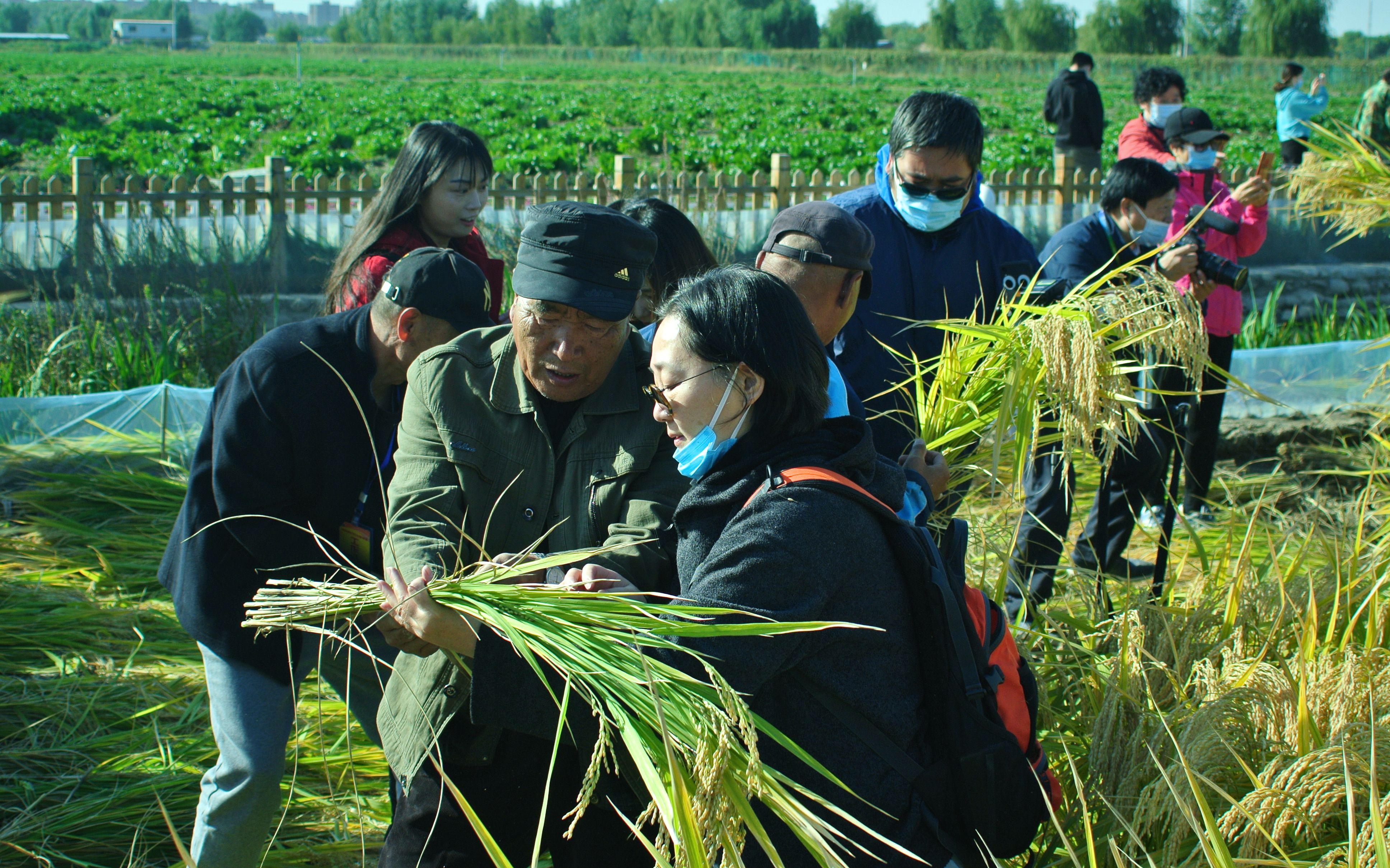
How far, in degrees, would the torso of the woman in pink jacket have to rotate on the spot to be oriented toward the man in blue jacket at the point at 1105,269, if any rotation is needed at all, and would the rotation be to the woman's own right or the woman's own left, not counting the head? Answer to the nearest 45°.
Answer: approximately 45° to the woman's own right

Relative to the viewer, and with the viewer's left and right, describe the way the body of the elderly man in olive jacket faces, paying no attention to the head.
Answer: facing the viewer

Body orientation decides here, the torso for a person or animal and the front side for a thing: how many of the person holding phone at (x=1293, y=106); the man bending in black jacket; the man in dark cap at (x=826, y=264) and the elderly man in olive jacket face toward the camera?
1

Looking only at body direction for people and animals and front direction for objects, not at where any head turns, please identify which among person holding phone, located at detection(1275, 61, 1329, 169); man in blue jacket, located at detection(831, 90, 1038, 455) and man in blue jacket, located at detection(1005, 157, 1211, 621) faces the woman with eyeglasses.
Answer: man in blue jacket, located at detection(831, 90, 1038, 455)

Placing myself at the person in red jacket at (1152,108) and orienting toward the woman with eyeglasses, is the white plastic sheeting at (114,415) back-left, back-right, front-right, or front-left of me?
front-right

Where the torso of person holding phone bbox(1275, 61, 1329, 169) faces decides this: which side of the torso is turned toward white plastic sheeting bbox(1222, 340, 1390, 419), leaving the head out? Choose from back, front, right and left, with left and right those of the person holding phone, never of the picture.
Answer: right

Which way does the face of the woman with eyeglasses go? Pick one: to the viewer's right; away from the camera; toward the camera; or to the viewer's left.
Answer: to the viewer's left

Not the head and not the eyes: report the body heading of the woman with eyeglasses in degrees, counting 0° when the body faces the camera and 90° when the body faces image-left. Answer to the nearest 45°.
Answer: approximately 90°

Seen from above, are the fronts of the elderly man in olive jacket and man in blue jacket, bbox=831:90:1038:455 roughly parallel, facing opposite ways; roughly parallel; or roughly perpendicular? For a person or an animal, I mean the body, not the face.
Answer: roughly parallel
